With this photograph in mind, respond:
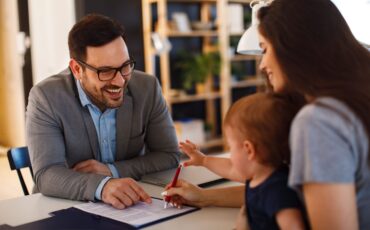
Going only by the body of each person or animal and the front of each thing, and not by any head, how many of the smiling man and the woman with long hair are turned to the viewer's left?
1

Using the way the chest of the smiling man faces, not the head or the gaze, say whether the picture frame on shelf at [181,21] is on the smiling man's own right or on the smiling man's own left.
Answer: on the smiling man's own left

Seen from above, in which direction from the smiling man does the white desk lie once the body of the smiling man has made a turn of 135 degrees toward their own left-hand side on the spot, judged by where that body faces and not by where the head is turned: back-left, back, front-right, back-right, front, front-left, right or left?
back

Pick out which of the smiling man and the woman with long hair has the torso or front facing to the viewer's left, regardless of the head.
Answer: the woman with long hair

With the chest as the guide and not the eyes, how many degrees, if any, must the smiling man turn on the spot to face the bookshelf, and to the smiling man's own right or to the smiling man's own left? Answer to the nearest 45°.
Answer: approximately 135° to the smiling man's own left

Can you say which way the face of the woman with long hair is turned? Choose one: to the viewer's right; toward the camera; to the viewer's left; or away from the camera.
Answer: to the viewer's left

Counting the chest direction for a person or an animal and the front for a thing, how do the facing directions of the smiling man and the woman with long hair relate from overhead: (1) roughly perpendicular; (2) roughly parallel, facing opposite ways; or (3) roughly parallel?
roughly parallel, facing opposite ways

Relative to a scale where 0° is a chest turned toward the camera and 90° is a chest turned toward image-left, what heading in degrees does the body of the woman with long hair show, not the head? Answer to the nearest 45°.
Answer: approximately 90°

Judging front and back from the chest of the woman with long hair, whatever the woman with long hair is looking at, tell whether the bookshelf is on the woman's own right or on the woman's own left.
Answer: on the woman's own right

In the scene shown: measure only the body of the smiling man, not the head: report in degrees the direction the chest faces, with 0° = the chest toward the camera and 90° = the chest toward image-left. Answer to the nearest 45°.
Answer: approximately 315°

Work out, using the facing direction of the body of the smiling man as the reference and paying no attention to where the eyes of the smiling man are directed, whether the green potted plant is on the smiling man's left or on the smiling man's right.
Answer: on the smiling man's left

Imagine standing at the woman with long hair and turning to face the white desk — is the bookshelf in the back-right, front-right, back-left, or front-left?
front-right

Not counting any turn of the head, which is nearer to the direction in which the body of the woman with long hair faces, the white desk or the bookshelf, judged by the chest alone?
the white desk

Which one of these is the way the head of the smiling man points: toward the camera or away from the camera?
toward the camera

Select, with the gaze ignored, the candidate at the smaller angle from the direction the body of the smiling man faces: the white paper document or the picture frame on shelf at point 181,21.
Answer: the white paper document

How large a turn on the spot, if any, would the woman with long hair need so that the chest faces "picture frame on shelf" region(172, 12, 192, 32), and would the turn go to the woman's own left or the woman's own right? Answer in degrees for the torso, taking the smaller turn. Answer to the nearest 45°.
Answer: approximately 90° to the woman's own right
